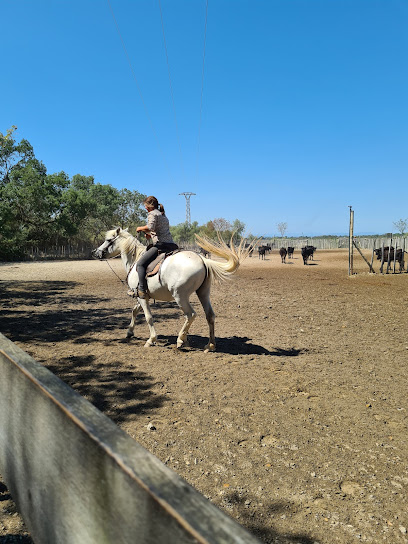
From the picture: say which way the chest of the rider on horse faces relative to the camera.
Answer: to the viewer's left
